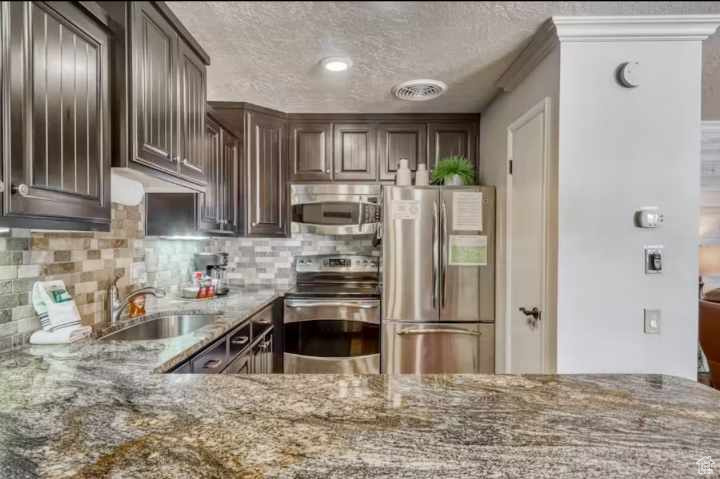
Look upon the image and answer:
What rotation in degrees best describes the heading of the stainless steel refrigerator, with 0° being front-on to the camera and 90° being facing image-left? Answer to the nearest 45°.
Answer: approximately 0°

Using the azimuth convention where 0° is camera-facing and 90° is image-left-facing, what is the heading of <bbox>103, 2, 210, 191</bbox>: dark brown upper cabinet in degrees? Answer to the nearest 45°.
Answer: approximately 315°

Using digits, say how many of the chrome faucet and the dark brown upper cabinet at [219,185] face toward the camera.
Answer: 0

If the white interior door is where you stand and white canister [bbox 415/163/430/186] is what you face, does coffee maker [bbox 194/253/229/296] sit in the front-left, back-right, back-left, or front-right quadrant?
front-left

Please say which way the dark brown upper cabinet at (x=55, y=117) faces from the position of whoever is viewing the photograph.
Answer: facing the viewer and to the right of the viewer

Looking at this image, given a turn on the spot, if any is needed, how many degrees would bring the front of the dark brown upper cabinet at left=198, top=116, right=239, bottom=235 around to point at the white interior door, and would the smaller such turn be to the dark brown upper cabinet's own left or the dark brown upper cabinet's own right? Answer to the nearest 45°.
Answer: approximately 45° to the dark brown upper cabinet's own right

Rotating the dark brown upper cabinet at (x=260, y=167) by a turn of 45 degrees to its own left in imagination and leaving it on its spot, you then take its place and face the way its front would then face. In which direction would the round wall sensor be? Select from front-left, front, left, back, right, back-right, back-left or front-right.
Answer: front-right

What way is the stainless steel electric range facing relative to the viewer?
toward the camera

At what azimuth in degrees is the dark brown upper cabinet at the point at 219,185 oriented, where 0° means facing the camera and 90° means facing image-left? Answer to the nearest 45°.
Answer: approximately 270°
